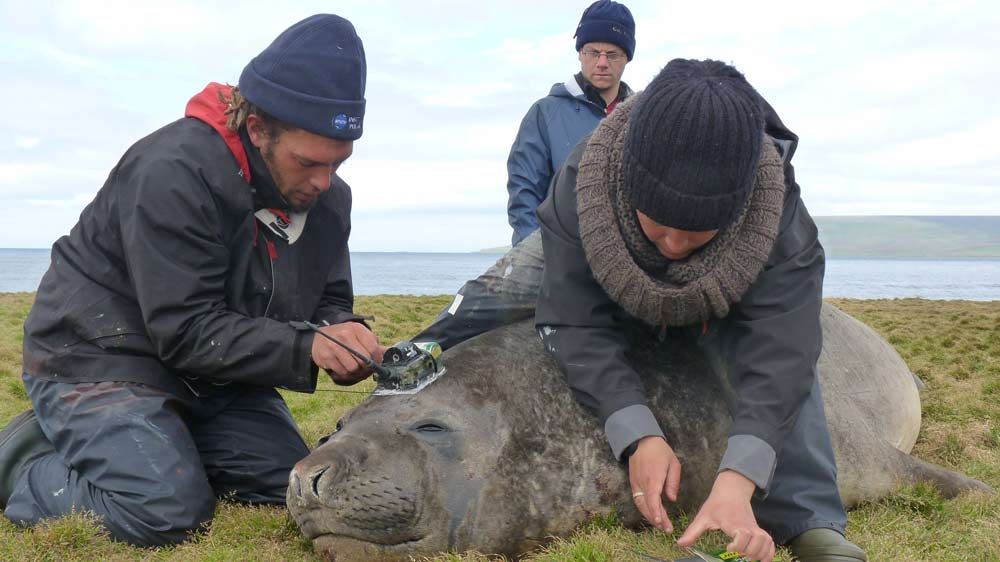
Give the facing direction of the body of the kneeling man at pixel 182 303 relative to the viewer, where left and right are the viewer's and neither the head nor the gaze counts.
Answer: facing the viewer and to the right of the viewer

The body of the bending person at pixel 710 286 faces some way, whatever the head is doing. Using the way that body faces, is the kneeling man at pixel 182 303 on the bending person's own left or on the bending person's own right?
on the bending person's own right

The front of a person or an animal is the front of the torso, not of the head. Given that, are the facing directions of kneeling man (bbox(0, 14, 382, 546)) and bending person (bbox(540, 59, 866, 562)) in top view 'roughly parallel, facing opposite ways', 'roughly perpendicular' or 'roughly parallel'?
roughly perpendicular

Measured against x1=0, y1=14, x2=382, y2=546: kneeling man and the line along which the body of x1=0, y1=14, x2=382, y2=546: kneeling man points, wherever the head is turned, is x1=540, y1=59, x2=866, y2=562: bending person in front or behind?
in front

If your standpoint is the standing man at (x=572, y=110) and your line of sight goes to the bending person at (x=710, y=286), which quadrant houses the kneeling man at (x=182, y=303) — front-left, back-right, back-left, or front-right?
front-right

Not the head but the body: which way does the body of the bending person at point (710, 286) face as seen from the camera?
toward the camera

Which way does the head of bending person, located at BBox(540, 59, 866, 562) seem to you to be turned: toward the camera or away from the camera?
toward the camera

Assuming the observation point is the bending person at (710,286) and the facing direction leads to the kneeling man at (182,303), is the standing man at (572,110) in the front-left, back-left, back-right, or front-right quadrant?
front-right

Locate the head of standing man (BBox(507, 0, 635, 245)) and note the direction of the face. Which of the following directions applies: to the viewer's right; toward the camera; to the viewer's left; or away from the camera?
toward the camera

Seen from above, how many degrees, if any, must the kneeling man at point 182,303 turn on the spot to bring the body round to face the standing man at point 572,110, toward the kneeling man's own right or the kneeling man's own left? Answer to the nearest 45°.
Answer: approximately 90° to the kneeling man's own left

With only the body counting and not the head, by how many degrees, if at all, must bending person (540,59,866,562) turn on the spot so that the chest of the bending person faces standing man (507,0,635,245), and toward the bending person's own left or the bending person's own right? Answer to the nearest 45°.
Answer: approximately 180°

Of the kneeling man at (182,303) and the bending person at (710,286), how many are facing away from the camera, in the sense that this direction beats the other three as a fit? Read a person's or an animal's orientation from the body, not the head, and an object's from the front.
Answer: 0
